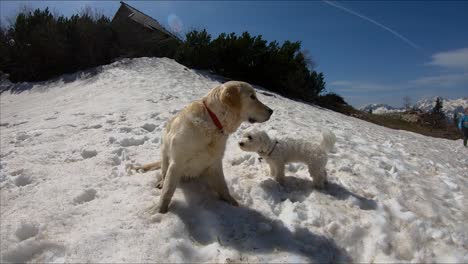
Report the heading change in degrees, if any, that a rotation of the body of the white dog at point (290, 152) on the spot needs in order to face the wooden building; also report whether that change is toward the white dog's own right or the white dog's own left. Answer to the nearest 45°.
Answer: approximately 45° to the white dog's own right

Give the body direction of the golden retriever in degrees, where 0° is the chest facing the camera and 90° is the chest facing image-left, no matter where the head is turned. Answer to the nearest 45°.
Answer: approximately 315°

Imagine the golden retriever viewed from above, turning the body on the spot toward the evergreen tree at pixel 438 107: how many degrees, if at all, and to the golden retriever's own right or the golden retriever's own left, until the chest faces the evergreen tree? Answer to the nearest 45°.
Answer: approximately 90° to the golden retriever's own left

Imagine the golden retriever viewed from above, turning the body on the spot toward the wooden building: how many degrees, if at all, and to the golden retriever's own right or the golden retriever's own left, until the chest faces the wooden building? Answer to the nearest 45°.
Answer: approximately 135° to the golden retriever's own left

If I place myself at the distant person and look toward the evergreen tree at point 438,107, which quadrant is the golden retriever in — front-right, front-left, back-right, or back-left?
back-left

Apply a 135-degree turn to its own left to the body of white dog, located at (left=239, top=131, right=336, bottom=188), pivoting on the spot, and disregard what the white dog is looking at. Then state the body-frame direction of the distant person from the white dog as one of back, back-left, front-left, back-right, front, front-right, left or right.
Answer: left

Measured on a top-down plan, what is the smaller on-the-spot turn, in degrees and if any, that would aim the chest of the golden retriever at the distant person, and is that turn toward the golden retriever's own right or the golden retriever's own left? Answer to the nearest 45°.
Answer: approximately 90° to the golden retriever's own left

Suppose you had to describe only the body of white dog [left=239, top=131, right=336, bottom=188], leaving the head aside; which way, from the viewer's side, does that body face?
to the viewer's left
